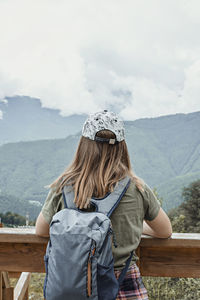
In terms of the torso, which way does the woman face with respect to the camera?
away from the camera

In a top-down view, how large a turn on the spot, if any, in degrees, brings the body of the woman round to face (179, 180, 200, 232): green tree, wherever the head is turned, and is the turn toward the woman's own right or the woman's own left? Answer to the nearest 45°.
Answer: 0° — they already face it

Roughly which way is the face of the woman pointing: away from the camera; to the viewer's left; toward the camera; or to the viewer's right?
away from the camera
